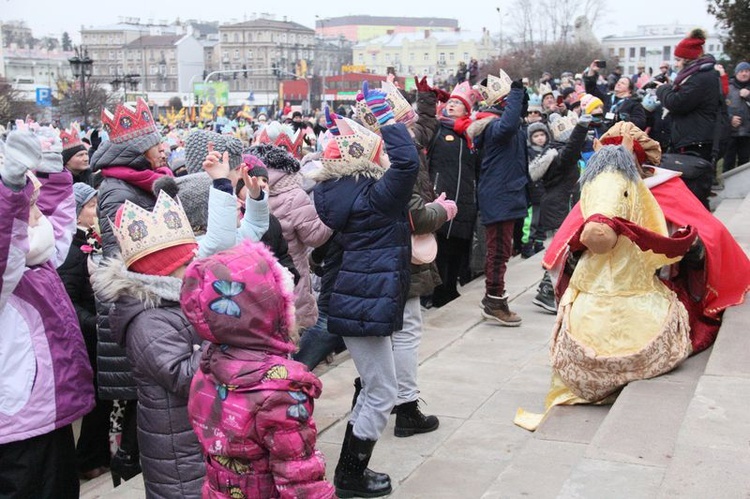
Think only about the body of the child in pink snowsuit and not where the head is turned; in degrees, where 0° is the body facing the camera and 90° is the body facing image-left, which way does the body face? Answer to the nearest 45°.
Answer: approximately 225°
